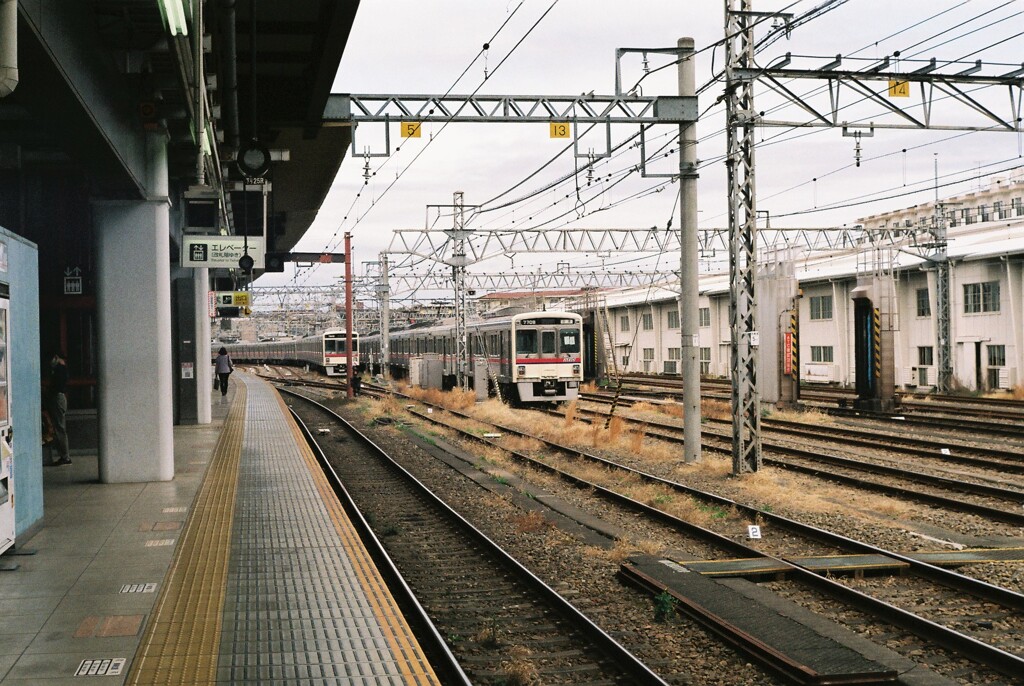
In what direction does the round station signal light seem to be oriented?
toward the camera

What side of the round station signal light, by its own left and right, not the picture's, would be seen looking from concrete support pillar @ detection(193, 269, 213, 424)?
back

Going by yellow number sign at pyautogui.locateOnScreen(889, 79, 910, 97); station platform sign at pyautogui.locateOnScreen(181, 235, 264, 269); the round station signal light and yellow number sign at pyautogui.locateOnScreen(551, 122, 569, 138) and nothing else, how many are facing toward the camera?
4

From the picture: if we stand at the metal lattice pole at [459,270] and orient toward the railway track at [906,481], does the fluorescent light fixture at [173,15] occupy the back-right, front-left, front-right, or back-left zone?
front-right

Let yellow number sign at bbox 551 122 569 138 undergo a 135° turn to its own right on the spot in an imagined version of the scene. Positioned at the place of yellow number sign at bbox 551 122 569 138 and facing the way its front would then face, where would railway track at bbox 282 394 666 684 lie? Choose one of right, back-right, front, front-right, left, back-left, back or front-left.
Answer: back-left

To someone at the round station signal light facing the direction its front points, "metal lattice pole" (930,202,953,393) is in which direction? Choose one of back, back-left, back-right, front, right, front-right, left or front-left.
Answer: back-left

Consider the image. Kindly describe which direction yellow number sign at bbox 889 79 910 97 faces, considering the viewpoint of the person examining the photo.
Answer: facing the viewer

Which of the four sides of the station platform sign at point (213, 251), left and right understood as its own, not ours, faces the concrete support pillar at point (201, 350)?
back

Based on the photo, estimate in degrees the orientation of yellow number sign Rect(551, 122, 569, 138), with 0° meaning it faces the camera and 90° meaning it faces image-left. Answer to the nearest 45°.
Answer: approximately 0°

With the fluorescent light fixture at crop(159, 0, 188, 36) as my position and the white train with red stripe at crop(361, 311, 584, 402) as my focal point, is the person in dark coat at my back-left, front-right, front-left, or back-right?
front-left

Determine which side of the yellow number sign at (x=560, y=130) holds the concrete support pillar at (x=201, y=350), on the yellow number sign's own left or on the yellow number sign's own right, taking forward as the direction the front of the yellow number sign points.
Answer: on the yellow number sign's own right
